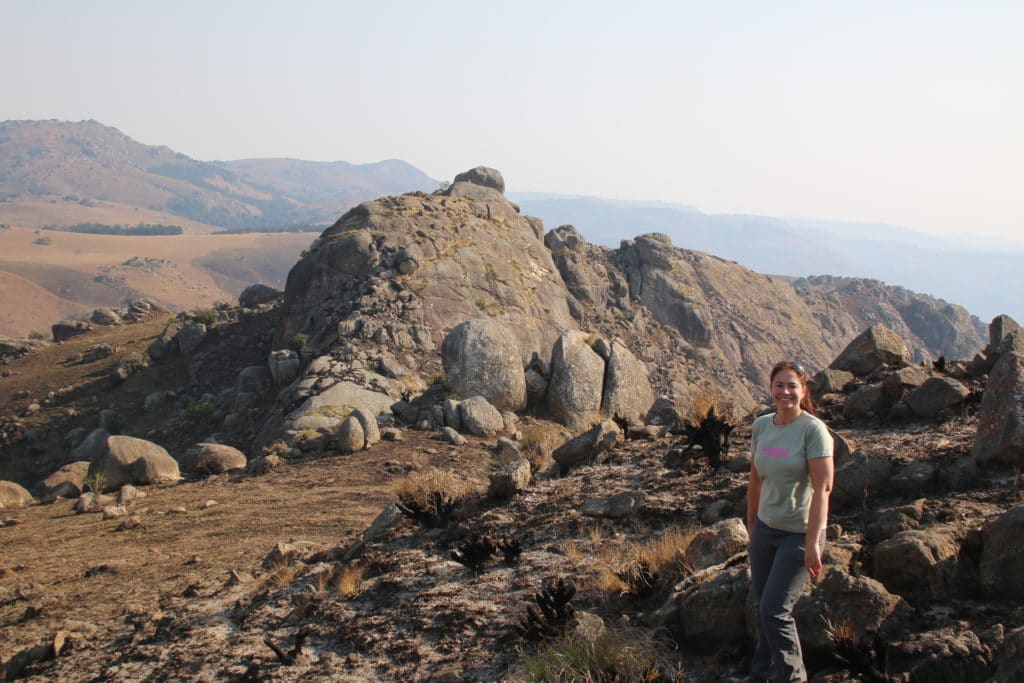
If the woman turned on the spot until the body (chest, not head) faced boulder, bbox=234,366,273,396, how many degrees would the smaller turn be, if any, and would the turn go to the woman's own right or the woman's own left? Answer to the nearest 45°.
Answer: approximately 90° to the woman's own right

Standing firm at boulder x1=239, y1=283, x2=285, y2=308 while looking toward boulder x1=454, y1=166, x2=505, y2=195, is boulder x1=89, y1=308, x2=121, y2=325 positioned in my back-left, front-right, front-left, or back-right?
back-left

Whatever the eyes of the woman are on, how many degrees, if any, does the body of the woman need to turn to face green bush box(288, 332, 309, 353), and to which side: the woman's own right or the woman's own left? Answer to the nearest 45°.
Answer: approximately 90° to the woman's own right

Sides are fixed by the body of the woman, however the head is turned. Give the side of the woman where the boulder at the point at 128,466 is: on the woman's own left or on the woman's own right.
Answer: on the woman's own right

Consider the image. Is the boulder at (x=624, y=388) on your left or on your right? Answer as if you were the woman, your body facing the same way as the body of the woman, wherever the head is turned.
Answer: on your right

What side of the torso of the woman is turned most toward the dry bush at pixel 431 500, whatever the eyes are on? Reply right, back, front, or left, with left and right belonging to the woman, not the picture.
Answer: right

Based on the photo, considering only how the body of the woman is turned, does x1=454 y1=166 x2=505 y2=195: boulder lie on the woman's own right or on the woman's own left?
on the woman's own right

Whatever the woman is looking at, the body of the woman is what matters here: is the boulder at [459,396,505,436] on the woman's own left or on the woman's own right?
on the woman's own right

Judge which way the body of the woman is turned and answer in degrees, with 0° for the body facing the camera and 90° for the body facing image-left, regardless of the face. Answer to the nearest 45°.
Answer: approximately 45°

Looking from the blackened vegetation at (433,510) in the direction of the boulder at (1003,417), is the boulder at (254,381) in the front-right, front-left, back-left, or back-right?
back-left
